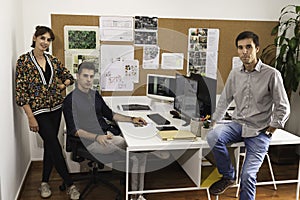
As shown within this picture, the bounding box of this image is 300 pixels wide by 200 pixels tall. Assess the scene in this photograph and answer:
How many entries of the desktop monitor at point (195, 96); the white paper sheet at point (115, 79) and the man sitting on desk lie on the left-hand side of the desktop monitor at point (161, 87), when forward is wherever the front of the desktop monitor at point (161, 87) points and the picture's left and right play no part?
2

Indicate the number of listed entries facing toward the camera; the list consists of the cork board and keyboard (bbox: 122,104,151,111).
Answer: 2

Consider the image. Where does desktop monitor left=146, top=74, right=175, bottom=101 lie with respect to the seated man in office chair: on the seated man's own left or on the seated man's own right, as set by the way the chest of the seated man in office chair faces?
on the seated man's own left

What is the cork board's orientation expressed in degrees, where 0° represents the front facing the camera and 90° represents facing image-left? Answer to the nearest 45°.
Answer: approximately 0°

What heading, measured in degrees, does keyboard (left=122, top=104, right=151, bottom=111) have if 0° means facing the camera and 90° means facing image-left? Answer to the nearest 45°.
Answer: approximately 0°

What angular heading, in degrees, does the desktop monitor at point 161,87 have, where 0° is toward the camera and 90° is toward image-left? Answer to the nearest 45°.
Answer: approximately 45°

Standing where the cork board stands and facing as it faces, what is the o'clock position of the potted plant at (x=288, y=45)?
The potted plant is roughly at 9 o'clock from the cork board.

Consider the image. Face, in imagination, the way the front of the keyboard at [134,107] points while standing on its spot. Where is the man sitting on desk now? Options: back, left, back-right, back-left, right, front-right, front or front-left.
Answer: front-left
